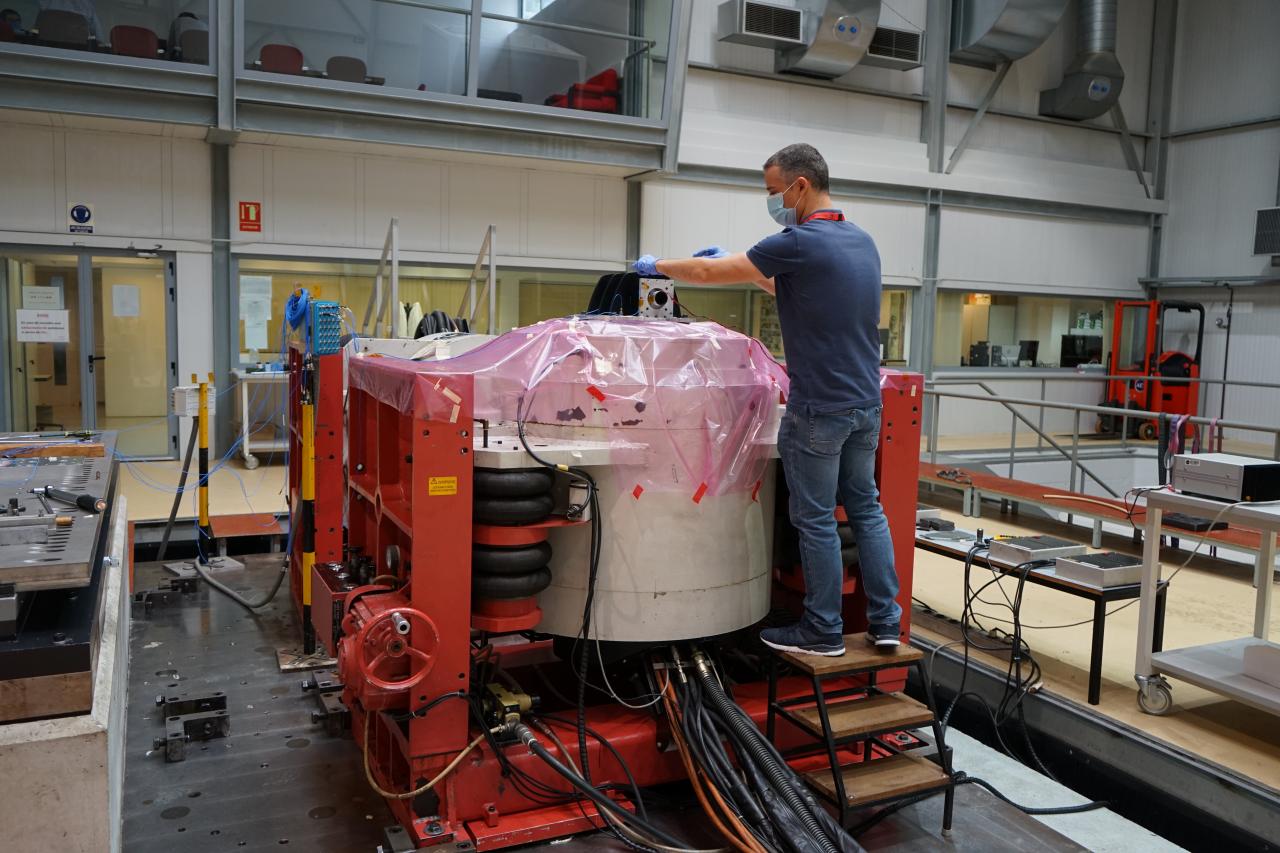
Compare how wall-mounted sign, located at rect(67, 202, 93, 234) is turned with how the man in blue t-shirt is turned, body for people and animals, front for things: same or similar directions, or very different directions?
very different directions

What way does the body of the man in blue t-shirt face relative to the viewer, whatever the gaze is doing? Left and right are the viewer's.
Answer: facing away from the viewer and to the left of the viewer

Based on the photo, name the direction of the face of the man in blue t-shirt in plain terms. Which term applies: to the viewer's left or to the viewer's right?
to the viewer's left

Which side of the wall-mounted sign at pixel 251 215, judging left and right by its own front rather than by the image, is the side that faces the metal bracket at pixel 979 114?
left

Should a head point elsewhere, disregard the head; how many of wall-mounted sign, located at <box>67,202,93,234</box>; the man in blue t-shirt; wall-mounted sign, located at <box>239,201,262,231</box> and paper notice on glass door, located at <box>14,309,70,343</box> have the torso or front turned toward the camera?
3
